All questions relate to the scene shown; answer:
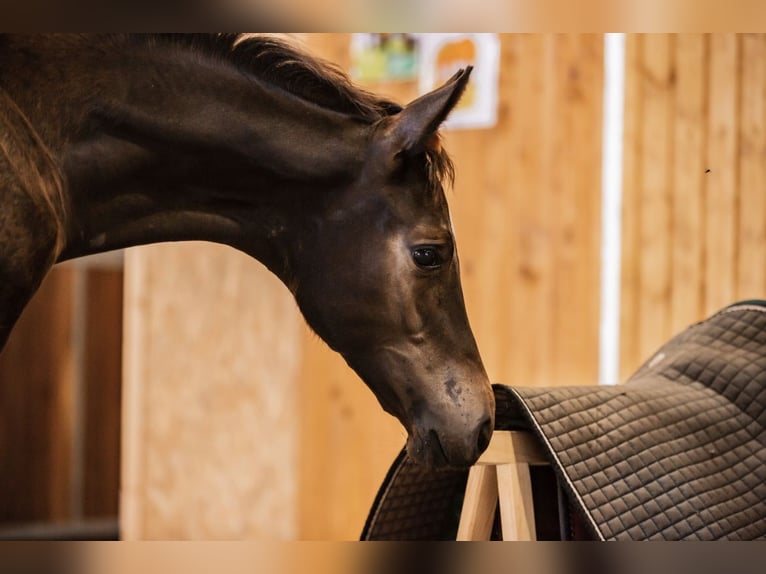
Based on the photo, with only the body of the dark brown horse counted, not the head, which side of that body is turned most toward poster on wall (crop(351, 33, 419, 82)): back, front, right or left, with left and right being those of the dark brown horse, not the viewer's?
left

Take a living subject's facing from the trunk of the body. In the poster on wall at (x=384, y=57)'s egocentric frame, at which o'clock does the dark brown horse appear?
The dark brown horse is roughly at 12 o'clock from the poster on wall.

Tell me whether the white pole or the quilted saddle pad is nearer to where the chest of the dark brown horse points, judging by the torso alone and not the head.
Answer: the quilted saddle pad

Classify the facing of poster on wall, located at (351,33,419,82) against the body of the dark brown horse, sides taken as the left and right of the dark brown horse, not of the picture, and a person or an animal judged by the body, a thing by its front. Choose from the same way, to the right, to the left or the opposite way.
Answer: to the right

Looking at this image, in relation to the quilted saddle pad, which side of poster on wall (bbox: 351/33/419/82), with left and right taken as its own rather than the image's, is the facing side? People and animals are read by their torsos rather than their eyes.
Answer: front

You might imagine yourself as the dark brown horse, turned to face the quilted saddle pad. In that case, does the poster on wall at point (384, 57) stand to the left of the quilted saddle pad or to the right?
left

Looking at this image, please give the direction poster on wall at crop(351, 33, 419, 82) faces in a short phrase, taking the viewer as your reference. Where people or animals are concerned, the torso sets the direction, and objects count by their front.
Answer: facing the viewer

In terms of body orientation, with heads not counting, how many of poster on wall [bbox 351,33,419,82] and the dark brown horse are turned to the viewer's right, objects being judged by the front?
1

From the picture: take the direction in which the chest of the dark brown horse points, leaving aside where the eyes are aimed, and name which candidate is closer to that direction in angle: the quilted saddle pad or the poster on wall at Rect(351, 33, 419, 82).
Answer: the quilted saddle pad

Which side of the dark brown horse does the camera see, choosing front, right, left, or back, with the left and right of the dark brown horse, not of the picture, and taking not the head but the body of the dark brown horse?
right

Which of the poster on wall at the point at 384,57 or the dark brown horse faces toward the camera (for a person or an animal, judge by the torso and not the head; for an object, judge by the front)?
the poster on wall

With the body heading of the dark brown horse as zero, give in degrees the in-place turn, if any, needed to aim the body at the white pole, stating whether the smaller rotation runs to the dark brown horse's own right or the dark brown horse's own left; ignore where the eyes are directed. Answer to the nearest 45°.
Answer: approximately 45° to the dark brown horse's own left
